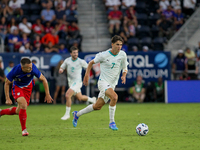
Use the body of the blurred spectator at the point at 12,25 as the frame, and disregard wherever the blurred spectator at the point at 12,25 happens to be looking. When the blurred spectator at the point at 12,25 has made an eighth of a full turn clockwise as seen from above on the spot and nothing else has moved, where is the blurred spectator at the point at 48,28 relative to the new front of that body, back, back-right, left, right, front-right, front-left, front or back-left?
back-left

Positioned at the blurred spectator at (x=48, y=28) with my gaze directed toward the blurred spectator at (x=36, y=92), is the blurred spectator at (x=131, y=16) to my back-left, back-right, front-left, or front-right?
back-left

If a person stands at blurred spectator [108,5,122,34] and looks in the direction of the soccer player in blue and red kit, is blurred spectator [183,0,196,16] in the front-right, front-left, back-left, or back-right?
back-left

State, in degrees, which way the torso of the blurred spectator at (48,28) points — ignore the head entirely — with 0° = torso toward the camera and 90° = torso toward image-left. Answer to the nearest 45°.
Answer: approximately 0°

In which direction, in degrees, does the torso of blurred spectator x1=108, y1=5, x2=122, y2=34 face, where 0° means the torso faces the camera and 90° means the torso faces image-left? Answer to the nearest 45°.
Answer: approximately 0°

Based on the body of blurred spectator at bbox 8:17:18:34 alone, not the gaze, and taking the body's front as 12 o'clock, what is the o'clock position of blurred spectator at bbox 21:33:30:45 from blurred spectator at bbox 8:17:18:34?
blurred spectator at bbox 21:33:30:45 is roughly at 11 o'clock from blurred spectator at bbox 8:17:18:34.

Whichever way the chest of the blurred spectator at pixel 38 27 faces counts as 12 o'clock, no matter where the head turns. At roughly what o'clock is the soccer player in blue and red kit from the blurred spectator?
The soccer player in blue and red kit is roughly at 12 o'clock from the blurred spectator.

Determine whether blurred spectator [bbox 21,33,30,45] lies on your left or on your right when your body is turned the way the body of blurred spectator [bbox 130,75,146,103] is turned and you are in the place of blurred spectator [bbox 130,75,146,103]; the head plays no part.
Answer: on your right

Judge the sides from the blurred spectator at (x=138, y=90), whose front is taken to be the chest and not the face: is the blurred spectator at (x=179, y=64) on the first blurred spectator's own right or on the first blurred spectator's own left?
on the first blurred spectator's own left

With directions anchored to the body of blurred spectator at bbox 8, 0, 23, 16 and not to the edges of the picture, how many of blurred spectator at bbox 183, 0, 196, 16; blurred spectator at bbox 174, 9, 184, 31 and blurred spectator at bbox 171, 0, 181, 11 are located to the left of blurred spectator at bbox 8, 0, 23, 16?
3
